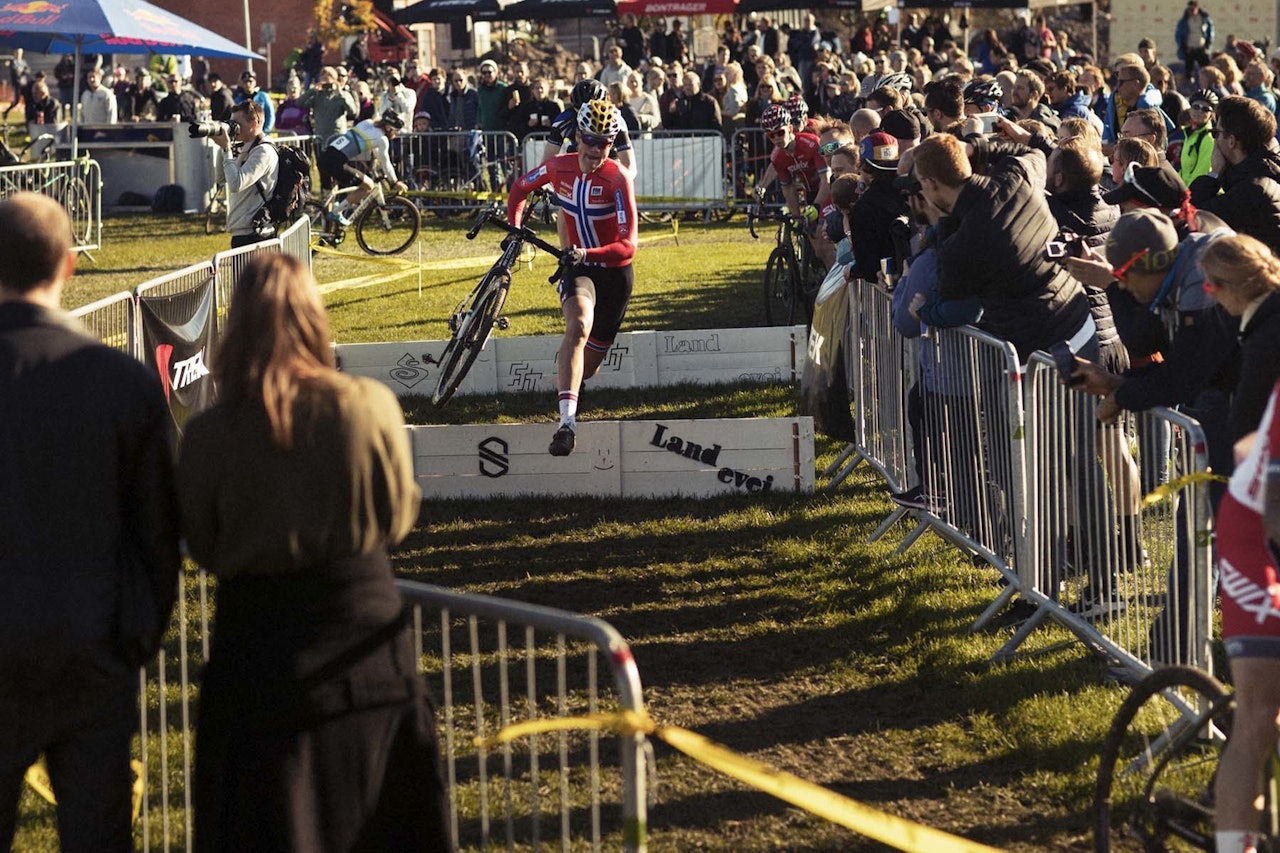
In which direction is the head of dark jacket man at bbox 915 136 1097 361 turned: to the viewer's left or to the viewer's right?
to the viewer's left

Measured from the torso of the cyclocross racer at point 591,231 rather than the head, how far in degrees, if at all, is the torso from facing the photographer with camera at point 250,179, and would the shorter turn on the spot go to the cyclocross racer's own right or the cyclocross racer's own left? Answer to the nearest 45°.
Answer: approximately 135° to the cyclocross racer's own right

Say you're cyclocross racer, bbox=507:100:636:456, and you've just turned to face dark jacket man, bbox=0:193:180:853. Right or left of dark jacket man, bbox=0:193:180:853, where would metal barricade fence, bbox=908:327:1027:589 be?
left

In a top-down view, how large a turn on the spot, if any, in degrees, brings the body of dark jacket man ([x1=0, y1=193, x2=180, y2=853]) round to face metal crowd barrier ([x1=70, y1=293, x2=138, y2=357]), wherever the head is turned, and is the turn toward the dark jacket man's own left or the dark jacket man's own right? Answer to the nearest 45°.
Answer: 0° — they already face it

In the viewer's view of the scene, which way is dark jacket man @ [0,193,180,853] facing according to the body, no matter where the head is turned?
away from the camera

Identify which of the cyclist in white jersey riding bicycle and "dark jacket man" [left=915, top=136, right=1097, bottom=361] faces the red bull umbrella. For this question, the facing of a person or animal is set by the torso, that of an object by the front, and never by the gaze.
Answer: the dark jacket man

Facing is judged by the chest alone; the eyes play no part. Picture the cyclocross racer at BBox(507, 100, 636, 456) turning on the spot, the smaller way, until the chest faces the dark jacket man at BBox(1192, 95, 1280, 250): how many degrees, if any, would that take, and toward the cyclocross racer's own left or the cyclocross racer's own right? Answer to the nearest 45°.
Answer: approximately 45° to the cyclocross racer's own left

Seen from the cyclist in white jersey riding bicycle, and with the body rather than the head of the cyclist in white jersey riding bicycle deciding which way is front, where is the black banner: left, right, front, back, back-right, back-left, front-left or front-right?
right

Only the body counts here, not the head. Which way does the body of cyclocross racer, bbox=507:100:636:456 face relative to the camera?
toward the camera

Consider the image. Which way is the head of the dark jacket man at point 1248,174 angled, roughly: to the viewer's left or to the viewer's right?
to the viewer's left
